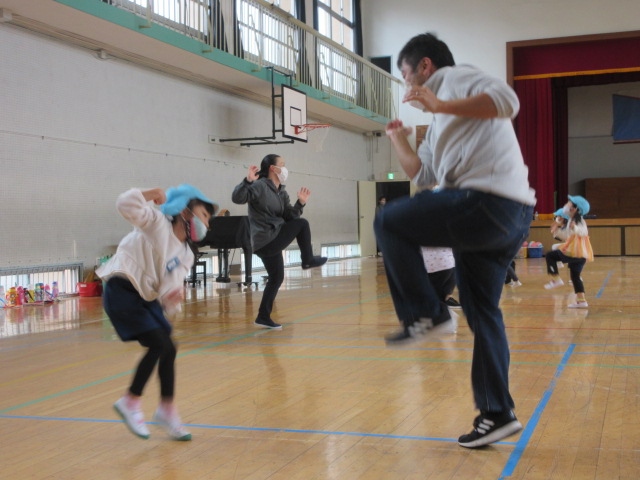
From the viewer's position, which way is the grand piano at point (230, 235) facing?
facing to the left of the viewer

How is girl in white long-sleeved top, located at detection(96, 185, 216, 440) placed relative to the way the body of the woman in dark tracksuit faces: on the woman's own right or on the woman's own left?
on the woman's own right

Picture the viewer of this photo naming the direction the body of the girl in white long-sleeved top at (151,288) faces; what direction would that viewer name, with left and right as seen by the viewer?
facing the viewer and to the right of the viewer

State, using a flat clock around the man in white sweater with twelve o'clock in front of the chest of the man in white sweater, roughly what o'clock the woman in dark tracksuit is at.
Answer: The woman in dark tracksuit is roughly at 2 o'clock from the man in white sweater.

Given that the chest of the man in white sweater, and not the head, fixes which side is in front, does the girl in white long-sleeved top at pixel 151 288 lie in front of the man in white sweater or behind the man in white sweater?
in front

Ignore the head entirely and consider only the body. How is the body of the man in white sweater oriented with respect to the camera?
to the viewer's left

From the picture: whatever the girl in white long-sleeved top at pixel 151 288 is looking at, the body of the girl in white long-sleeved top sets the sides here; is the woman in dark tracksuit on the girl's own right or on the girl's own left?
on the girl's own left

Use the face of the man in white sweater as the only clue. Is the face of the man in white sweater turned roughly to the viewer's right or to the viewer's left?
to the viewer's left

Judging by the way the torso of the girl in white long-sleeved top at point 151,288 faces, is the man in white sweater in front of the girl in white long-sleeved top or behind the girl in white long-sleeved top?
in front
